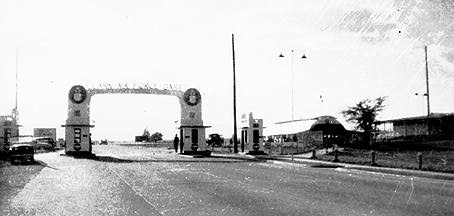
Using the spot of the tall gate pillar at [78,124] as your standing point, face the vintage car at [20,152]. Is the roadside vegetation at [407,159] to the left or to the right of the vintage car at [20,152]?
left

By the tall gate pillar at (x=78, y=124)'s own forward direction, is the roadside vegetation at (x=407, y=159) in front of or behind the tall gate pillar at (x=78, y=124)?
in front

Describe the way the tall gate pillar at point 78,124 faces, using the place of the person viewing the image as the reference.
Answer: facing the viewer
